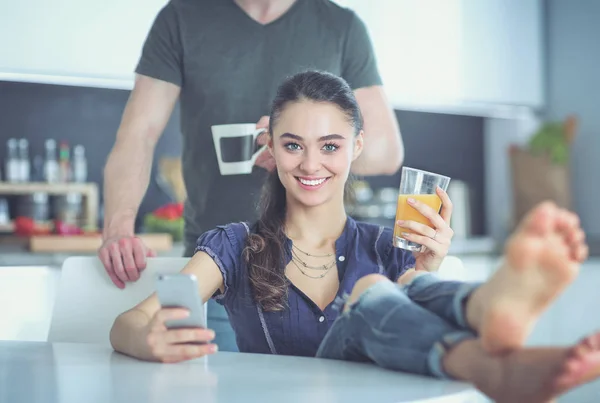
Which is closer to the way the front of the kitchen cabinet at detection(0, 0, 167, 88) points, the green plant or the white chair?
the white chair

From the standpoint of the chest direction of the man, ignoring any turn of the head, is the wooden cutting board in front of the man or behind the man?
behind

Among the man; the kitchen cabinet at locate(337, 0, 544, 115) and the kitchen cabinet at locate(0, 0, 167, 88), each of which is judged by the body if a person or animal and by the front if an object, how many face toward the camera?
3

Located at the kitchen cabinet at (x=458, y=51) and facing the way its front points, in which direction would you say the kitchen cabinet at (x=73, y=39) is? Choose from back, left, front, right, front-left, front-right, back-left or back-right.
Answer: front-right

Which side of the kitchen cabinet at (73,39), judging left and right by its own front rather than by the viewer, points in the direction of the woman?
front

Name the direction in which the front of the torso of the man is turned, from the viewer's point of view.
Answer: toward the camera

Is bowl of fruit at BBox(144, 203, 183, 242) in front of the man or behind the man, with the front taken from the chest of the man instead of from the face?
behind

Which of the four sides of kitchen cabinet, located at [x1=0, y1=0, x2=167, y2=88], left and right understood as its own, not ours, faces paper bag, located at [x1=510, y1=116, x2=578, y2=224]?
left

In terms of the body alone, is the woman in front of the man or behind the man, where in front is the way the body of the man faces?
in front

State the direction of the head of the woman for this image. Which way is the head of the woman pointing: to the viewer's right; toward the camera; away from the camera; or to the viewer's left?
toward the camera

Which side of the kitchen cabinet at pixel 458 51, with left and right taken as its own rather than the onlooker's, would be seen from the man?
front

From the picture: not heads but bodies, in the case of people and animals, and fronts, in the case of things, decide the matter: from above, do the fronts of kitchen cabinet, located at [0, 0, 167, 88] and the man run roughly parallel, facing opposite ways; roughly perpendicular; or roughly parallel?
roughly parallel

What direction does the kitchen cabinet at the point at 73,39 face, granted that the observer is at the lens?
facing the viewer
